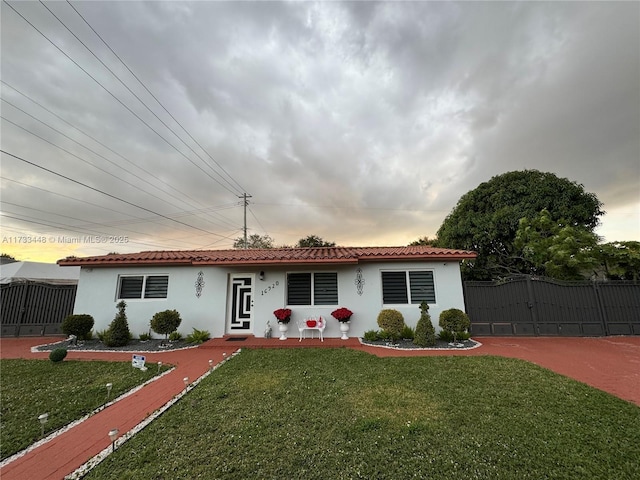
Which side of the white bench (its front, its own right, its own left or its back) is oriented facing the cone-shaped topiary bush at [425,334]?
left

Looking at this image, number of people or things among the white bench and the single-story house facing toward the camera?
2

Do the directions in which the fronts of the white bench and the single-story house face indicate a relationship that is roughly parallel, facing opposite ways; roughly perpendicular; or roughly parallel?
roughly parallel

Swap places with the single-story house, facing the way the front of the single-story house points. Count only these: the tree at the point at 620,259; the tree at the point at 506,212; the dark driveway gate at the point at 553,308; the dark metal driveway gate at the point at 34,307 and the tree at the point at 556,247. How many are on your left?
4

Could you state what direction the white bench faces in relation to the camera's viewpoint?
facing the viewer

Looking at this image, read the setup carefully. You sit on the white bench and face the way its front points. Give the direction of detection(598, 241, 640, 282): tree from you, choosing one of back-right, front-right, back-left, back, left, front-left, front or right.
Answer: left

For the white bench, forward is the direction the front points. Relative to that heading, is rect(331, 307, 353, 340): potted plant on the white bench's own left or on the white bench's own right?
on the white bench's own left

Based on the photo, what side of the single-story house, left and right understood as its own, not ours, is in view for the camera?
front

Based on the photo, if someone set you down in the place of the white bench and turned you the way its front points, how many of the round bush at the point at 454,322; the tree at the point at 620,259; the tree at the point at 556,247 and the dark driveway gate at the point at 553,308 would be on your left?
4

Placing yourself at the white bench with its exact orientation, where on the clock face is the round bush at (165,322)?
The round bush is roughly at 3 o'clock from the white bench.

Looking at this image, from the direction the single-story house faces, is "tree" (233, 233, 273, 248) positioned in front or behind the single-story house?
behind

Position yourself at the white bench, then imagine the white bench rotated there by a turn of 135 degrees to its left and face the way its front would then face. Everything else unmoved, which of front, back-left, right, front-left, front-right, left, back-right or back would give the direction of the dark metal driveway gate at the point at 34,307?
back-left

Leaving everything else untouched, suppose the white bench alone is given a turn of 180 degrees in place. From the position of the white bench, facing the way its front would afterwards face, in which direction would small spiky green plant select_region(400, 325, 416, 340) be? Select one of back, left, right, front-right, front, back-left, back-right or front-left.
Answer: right

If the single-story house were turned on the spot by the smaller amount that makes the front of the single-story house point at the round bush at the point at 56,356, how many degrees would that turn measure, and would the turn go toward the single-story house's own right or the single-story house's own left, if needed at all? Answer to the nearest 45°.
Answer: approximately 90° to the single-story house's own right
